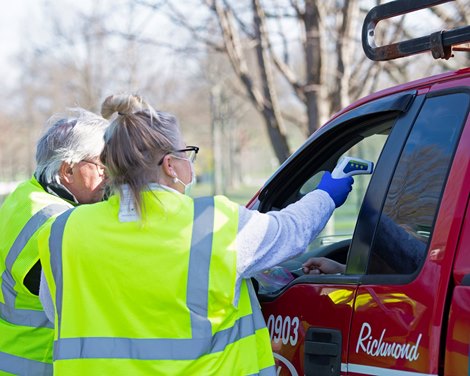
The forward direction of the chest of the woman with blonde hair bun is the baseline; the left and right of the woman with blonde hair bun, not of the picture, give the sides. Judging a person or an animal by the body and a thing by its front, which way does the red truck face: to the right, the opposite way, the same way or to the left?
to the left

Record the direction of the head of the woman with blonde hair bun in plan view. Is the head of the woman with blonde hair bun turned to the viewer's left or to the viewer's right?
to the viewer's right

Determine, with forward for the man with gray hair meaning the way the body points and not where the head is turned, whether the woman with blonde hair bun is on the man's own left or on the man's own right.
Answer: on the man's own right

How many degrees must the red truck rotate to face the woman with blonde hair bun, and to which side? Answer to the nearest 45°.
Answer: approximately 45° to its left

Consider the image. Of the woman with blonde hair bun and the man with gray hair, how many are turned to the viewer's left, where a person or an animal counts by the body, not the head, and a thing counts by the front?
0

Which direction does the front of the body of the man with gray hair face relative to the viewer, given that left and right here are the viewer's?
facing away from the viewer and to the right of the viewer

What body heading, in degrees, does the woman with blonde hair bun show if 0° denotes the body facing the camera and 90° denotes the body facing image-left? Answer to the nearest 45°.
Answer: approximately 225°

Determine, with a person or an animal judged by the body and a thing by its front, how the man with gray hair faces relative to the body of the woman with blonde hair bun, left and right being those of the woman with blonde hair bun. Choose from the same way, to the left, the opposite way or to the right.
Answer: the same way

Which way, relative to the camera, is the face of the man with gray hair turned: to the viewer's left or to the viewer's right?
to the viewer's right

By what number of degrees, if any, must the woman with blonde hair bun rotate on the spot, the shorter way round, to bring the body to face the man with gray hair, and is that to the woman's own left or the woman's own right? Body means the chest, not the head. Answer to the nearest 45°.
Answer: approximately 90° to the woman's own left
